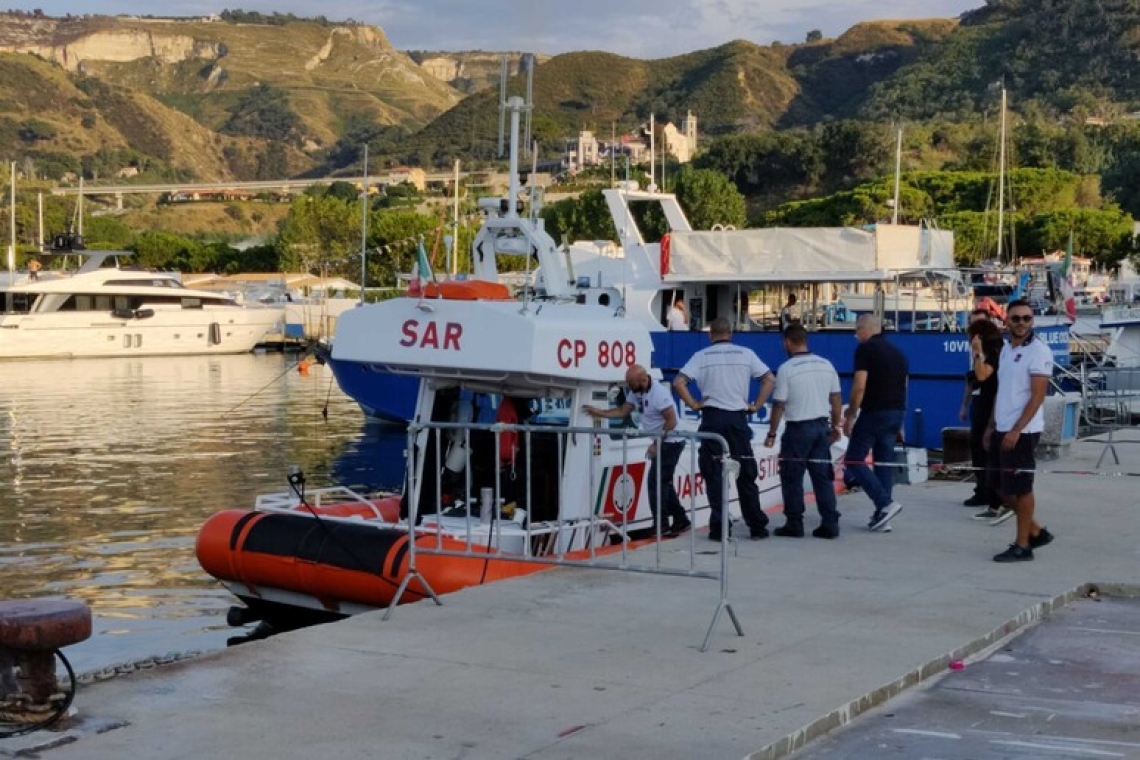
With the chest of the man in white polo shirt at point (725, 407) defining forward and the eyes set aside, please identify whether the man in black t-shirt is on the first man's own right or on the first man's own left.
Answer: on the first man's own right

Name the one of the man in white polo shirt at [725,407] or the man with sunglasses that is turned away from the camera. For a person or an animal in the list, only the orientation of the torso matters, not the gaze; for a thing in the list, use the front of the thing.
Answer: the man in white polo shirt

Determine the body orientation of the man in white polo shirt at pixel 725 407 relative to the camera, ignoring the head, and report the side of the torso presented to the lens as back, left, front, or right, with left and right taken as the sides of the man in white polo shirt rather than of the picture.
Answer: back

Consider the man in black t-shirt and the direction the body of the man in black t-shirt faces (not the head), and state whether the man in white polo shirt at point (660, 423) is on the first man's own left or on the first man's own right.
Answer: on the first man's own left

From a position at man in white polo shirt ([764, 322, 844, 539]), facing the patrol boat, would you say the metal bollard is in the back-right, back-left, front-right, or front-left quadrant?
front-left

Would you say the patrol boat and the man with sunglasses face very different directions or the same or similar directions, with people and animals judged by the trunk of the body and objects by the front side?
very different directions

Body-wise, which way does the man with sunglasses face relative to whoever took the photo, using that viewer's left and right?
facing the viewer and to the left of the viewer

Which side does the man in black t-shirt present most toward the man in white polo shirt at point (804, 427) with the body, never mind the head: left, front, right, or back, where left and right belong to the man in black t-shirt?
left

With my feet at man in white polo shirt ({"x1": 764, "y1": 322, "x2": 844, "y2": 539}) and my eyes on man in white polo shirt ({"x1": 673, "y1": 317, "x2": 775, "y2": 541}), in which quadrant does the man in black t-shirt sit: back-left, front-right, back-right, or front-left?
back-right

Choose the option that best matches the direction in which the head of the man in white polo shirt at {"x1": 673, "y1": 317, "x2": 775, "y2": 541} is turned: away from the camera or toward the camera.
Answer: away from the camera
